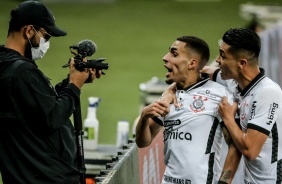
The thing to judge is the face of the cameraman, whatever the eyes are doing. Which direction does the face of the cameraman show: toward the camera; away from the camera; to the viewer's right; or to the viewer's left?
to the viewer's right

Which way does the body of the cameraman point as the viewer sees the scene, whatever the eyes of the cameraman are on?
to the viewer's right
